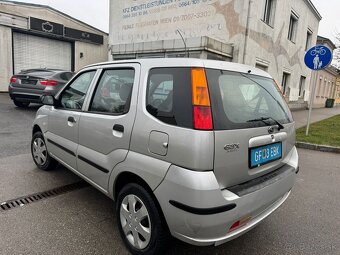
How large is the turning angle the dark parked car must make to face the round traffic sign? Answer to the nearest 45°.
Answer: approximately 90° to its right

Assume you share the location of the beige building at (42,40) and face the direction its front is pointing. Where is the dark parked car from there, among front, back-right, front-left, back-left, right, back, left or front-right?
front-right

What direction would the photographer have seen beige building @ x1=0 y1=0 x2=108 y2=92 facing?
facing the viewer and to the right of the viewer

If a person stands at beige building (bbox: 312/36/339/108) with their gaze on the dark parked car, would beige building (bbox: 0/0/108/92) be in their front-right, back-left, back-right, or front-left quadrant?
front-right

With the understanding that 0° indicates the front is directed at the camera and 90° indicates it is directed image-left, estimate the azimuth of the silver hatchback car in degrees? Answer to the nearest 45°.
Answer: approximately 135°

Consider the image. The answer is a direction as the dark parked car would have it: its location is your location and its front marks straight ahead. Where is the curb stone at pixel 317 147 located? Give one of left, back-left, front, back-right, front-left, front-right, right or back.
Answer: right

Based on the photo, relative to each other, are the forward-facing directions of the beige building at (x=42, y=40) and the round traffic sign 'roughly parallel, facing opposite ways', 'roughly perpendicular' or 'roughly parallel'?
roughly perpendicular

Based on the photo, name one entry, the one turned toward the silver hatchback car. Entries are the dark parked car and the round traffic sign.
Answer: the round traffic sign

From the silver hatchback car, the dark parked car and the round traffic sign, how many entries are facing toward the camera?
1

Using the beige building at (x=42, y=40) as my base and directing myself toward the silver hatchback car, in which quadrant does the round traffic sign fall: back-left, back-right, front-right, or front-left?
front-left

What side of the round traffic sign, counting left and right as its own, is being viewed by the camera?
front

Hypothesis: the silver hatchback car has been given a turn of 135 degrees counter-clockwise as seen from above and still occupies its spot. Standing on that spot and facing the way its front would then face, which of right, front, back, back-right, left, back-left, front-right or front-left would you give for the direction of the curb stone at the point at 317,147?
back-left

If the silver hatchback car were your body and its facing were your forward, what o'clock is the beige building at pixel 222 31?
The beige building is roughly at 2 o'clock from the silver hatchback car.

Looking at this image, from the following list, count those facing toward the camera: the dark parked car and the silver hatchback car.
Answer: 0

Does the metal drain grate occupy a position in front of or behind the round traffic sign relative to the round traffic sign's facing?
in front

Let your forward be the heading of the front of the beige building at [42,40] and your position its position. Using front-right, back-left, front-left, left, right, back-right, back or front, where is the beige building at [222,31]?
front

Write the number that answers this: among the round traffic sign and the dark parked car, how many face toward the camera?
1

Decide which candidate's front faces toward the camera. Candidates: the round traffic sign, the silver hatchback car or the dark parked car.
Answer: the round traffic sign
